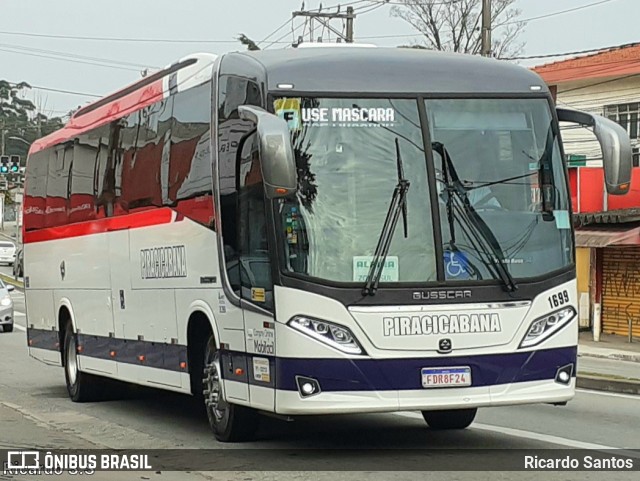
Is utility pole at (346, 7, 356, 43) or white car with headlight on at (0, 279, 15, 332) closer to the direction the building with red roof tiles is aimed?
the white car with headlight on

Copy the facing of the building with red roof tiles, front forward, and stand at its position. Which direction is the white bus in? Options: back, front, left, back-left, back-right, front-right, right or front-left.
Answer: front-left

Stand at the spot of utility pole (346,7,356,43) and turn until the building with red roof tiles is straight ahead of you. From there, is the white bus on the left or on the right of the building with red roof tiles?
right

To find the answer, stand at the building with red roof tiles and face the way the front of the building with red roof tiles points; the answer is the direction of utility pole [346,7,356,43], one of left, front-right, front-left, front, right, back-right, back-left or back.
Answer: right

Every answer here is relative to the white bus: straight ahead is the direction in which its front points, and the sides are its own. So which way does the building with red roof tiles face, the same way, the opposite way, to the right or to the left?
to the right

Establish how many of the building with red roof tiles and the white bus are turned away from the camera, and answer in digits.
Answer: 0

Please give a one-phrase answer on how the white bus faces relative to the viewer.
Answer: facing the viewer and to the right of the viewer

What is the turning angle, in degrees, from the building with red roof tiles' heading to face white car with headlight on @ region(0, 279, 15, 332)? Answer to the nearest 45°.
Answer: approximately 45° to its right

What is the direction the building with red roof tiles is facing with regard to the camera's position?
facing the viewer and to the left of the viewer

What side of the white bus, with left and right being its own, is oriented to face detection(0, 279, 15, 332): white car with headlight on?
back

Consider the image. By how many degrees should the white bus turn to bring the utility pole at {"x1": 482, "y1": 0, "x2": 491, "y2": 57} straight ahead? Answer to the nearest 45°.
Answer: approximately 135° to its left
